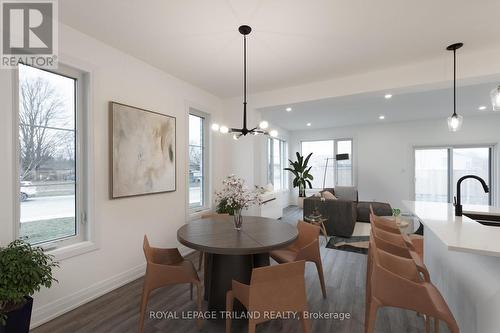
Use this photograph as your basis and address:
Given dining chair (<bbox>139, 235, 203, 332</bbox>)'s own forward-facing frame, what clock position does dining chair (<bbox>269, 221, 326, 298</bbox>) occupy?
dining chair (<bbox>269, 221, 326, 298</bbox>) is roughly at 12 o'clock from dining chair (<bbox>139, 235, 203, 332</bbox>).

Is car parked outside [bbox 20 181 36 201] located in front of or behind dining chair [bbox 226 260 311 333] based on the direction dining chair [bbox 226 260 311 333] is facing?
in front

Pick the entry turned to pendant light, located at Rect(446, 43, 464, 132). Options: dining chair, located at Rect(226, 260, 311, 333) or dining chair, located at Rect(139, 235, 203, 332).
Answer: dining chair, located at Rect(139, 235, 203, 332)

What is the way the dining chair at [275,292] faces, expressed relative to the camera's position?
facing away from the viewer and to the left of the viewer

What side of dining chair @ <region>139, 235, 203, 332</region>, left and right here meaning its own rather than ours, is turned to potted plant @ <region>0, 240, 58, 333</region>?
back

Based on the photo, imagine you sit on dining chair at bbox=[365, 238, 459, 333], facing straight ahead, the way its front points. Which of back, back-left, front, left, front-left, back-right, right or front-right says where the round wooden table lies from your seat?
back

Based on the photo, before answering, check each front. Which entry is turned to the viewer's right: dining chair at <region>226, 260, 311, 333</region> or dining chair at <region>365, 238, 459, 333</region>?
dining chair at <region>365, 238, 459, 333</region>

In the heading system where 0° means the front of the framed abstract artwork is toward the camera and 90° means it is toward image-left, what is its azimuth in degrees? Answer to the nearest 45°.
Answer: approximately 315°

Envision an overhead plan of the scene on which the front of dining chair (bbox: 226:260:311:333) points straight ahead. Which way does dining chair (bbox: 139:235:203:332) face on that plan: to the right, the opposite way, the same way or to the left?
to the right

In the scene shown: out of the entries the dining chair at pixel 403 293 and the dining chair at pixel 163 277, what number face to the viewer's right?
2

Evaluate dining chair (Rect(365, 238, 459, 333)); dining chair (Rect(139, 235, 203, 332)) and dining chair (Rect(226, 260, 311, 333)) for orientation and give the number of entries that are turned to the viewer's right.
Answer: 2

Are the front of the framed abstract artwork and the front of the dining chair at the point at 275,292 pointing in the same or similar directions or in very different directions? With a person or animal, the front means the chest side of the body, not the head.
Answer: very different directions

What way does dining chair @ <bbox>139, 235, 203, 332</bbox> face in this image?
to the viewer's right

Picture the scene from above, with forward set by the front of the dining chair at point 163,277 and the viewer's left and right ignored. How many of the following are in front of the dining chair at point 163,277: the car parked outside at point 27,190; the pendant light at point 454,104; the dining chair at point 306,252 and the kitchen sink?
3

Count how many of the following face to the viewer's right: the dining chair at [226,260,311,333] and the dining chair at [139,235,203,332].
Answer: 1
